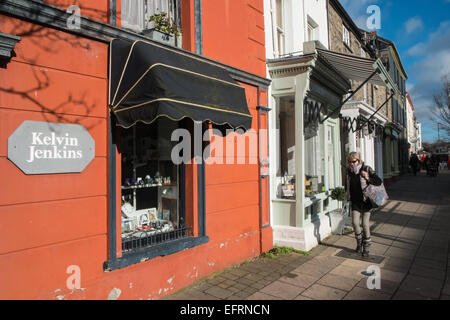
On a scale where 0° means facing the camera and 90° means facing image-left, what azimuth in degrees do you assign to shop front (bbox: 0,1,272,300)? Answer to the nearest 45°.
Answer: approximately 315°

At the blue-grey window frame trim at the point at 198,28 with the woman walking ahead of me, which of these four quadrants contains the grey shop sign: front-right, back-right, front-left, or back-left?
back-right

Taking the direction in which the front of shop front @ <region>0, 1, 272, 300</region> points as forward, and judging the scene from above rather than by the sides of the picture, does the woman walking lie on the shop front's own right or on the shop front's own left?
on the shop front's own left
